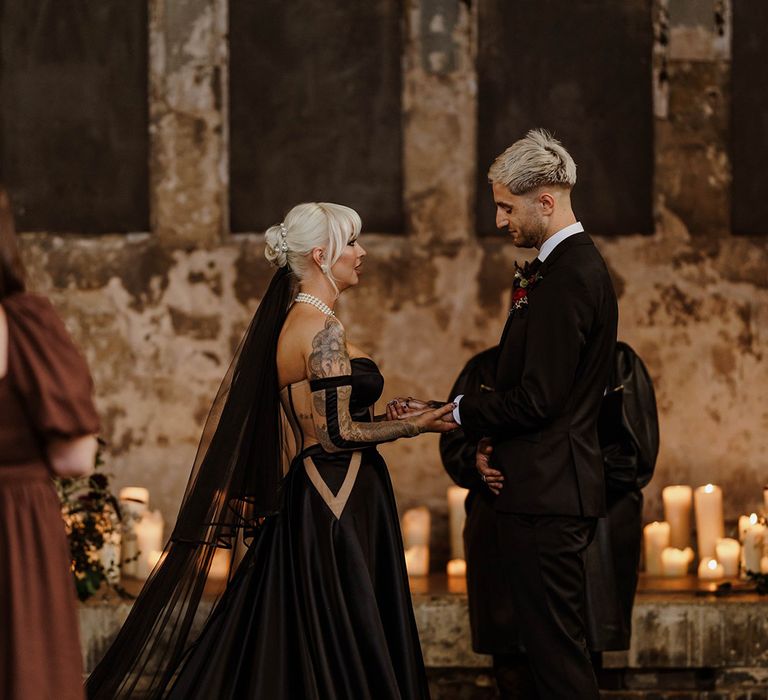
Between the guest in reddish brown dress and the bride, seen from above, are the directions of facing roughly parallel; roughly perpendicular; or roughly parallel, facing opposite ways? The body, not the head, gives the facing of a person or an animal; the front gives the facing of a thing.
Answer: roughly perpendicular

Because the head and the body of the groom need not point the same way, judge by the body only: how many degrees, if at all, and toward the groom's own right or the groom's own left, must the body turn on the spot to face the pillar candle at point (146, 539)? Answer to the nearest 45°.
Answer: approximately 45° to the groom's own right

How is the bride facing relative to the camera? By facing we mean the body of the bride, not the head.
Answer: to the viewer's right

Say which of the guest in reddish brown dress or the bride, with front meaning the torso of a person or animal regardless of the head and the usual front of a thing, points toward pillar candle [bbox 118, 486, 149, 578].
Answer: the guest in reddish brown dress

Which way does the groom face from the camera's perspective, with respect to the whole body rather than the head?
to the viewer's left

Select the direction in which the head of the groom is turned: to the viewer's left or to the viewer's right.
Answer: to the viewer's left

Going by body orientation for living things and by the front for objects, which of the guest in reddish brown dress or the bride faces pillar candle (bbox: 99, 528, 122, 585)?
the guest in reddish brown dress

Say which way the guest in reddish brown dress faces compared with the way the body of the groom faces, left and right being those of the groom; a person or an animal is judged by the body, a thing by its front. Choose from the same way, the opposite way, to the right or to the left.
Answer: to the right

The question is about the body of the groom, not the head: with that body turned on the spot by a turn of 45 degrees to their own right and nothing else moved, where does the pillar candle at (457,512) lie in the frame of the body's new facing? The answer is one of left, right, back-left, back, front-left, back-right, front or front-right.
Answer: front-right

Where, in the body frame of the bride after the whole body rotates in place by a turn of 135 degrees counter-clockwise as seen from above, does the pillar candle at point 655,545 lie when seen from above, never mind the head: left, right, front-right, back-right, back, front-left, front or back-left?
right

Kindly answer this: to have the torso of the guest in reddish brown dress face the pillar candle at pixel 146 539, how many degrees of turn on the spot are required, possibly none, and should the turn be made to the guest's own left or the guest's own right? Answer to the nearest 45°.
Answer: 0° — they already face it

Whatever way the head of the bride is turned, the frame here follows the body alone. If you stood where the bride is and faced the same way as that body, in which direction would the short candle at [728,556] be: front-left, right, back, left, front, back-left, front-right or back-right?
front-left

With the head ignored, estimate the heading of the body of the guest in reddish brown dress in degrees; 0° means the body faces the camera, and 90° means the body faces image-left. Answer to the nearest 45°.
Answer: approximately 180°

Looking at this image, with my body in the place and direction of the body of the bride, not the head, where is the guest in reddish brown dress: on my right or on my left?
on my right

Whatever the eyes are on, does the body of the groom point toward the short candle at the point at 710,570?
no

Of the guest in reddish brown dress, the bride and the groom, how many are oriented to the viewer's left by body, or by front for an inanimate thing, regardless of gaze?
1

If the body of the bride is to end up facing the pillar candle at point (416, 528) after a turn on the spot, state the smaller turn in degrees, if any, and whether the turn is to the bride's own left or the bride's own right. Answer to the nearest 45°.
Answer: approximately 90° to the bride's own left

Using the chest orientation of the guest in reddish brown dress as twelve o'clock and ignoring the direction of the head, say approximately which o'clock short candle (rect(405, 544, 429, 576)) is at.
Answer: The short candle is roughly at 1 o'clock from the guest in reddish brown dress.

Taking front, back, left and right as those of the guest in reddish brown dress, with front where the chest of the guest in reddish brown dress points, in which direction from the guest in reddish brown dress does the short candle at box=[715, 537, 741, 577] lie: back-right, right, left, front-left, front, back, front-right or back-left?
front-right

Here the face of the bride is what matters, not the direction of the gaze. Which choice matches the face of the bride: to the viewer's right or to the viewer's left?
to the viewer's right

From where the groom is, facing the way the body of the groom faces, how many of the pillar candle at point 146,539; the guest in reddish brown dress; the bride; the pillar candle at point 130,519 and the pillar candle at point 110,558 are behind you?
0
